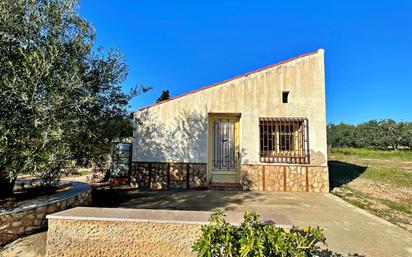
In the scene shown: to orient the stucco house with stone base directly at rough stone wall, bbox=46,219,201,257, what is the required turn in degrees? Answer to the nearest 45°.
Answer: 0° — it already faces it

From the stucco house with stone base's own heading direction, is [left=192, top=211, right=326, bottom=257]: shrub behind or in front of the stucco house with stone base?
in front

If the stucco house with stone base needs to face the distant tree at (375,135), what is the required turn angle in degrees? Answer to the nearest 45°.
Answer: approximately 135° to its left

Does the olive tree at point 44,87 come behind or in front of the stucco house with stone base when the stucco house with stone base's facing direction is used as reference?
in front

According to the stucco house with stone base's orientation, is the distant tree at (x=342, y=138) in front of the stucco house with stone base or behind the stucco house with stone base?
behind

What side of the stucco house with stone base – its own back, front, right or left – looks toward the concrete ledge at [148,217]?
front

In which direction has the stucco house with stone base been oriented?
toward the camera
